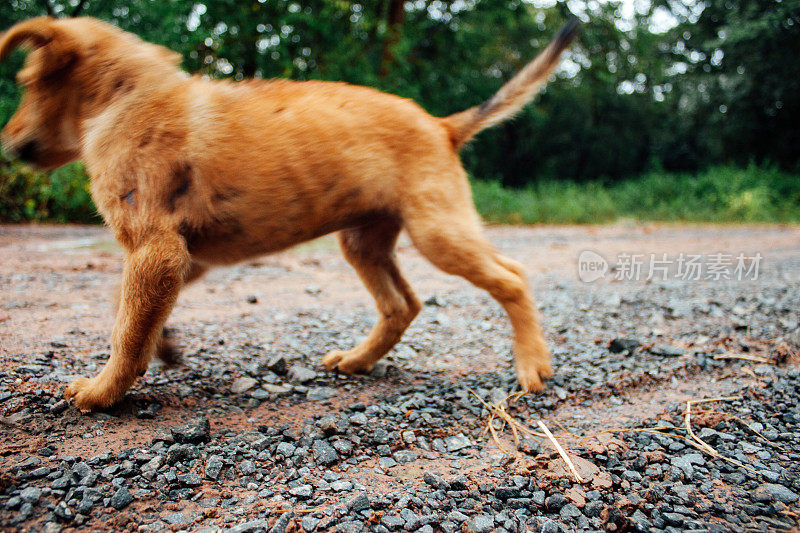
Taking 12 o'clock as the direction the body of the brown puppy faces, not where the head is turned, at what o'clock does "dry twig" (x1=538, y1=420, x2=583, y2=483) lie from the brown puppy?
The dry twig is roughly at 7 o'clock from the brown puppy.

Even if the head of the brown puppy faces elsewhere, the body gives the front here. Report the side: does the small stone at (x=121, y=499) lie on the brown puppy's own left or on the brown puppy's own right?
on the brown puppy's own left

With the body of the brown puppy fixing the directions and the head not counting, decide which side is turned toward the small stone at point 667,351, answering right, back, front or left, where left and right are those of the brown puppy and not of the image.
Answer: back

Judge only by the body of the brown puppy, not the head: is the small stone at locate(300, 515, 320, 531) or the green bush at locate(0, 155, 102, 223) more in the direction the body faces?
the green bush

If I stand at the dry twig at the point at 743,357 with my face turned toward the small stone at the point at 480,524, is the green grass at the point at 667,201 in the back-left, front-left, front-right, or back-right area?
back-right

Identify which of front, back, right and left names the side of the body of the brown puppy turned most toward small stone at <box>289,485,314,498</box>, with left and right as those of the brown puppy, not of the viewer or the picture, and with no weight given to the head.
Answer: left

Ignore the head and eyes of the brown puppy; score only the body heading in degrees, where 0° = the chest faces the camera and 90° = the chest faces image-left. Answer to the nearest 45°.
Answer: approximately 90°

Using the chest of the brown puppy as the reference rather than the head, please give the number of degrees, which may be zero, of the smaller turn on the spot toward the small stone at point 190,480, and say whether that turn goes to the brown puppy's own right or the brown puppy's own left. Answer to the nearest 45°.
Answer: approximately 90° to the brown puppy's own left

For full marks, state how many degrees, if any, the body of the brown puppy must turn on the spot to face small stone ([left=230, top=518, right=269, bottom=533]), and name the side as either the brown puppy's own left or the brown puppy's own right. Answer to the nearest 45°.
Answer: approximately 90° to the brown puppy's own left

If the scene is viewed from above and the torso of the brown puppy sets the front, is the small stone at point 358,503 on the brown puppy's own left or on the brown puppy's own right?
on the brown puppy's own left
